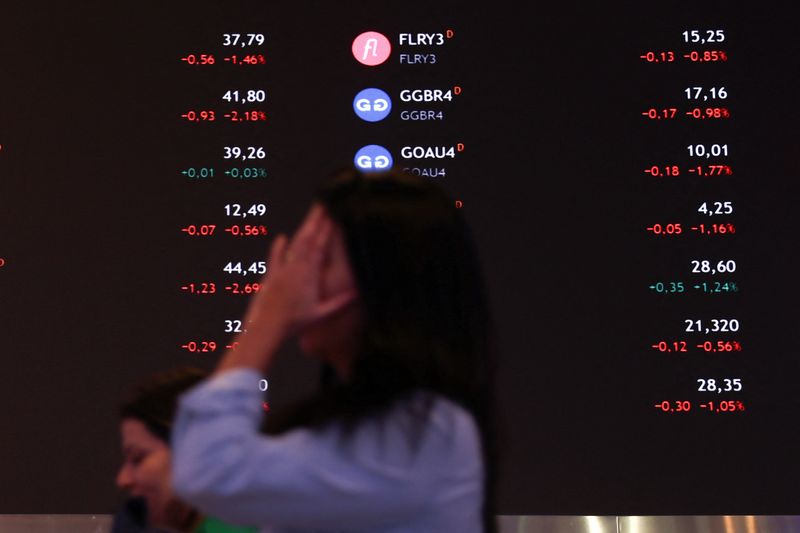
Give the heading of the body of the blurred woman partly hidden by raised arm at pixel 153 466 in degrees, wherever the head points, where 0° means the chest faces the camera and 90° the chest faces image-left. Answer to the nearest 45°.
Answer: approximately 90°

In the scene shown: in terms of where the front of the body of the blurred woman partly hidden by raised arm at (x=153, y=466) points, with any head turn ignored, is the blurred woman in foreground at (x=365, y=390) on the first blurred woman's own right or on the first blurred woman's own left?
on the first blurred woman's own left

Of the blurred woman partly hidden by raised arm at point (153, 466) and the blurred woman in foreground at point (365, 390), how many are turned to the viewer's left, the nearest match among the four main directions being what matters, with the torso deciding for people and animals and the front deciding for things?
2

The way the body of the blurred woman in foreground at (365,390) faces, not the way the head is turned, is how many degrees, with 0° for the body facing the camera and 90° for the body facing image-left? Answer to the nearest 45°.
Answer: approximately 90°

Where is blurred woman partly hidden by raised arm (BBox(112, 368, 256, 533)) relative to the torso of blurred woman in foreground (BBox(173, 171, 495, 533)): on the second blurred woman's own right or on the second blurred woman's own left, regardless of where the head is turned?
on the second blurred woman's own right

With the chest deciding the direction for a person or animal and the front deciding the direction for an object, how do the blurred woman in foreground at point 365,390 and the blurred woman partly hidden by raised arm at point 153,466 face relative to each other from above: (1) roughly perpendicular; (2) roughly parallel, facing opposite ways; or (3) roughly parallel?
roughly parallel

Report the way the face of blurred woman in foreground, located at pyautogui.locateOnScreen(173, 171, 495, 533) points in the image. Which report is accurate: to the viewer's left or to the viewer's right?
to the viewer's left
